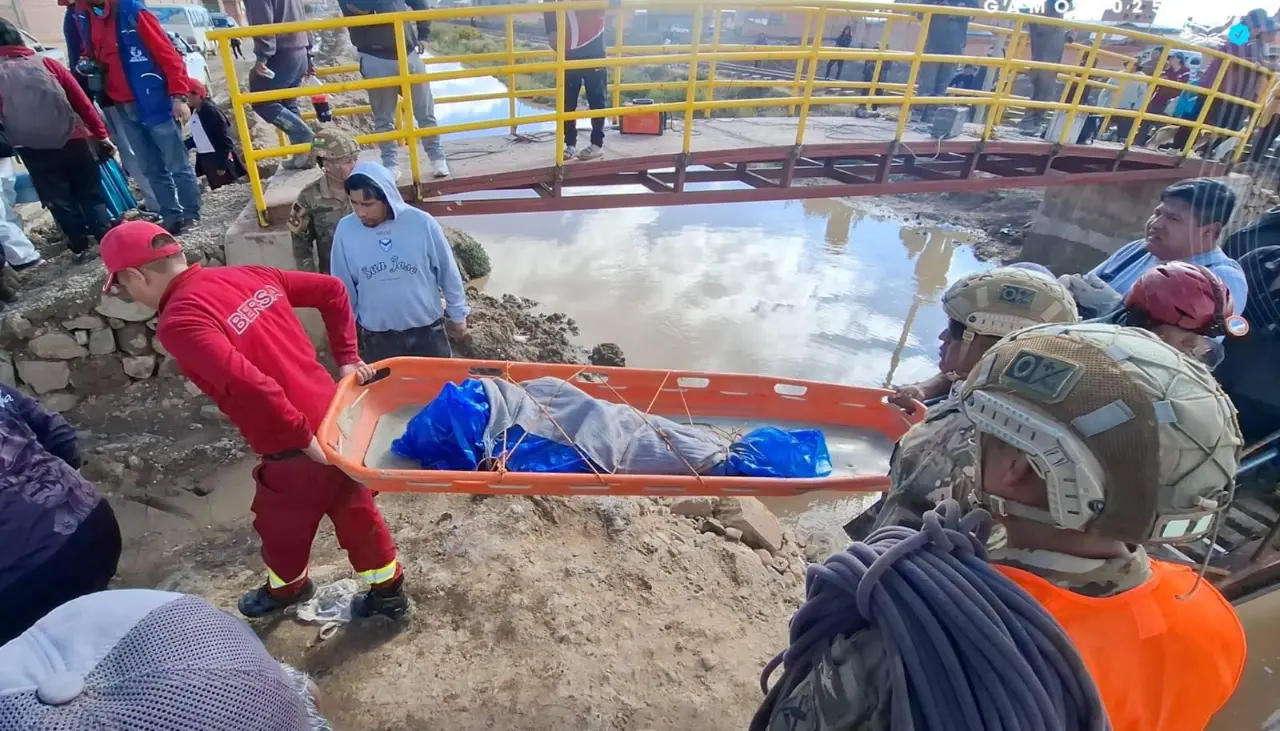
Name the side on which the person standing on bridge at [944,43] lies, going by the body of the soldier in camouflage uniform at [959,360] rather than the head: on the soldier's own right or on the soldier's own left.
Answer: on the soldier's own right

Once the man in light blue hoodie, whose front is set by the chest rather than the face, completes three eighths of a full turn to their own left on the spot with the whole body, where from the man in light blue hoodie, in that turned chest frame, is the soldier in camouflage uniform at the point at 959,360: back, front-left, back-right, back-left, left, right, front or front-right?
right

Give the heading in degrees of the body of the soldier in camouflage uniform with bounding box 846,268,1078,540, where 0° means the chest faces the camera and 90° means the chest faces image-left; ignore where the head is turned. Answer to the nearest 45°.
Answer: approximately 90°

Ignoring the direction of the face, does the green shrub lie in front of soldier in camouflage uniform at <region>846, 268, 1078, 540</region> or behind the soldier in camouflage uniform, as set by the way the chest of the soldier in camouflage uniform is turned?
in front

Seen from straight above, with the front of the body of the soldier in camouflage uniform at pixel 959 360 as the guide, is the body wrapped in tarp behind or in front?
in front

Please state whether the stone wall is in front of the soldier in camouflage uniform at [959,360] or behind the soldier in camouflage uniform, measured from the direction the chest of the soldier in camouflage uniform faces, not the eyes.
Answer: in front

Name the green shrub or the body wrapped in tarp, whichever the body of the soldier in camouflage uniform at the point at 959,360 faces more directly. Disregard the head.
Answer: the body wrapped in tarp

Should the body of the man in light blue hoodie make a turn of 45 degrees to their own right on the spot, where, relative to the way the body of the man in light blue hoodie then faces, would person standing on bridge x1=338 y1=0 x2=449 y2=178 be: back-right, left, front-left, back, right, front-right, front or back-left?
back-right

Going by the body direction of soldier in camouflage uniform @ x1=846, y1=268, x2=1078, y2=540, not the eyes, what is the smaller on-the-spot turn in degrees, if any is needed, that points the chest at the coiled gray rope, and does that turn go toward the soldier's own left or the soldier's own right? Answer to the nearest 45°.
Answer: approximately 90° to the soldier's own left

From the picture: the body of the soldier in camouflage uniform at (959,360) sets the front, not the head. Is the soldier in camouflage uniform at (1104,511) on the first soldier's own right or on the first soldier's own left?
on the first soldier's own left

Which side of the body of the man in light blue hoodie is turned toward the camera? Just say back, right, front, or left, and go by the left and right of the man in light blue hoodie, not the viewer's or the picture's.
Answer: front

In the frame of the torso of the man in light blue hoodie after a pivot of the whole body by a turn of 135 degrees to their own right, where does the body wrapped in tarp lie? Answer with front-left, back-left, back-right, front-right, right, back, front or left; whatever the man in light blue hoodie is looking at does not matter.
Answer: back
